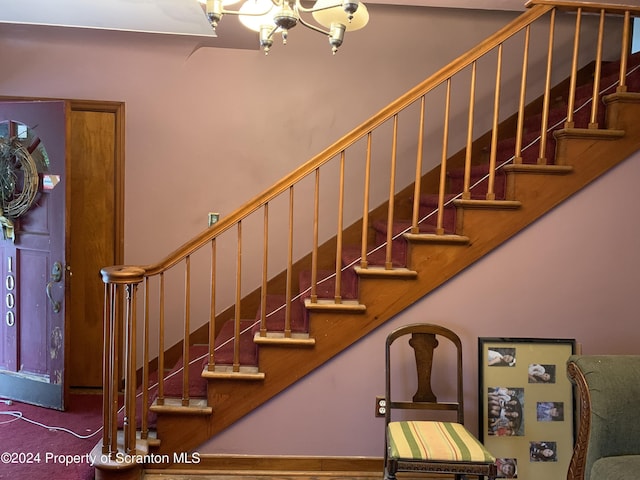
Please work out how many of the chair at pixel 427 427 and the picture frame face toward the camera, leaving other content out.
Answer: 2

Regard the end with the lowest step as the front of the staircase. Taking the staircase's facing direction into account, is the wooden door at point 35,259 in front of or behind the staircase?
in front

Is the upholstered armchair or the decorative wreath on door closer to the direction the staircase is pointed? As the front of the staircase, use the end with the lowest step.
the decorative wreath on door

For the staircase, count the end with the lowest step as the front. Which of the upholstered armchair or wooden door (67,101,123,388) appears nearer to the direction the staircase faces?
the wooden door

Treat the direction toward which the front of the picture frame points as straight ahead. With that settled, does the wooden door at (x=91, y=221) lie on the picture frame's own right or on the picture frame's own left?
on the picture frame's own right

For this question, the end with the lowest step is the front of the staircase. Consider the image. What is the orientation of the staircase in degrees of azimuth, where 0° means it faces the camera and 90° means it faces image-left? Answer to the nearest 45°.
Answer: approximately 90°

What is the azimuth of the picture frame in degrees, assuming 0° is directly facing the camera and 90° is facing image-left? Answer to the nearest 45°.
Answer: approximately 0°

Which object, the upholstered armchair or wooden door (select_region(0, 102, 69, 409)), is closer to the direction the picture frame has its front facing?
the upholstered armchair

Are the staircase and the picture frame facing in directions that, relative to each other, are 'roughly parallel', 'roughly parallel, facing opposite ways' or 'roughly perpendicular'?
roughly perpendicular

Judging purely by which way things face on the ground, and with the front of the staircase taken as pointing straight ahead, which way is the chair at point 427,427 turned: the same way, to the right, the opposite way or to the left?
to the left
